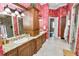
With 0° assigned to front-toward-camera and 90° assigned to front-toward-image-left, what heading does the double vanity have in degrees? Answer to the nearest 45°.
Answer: approximately 315°
